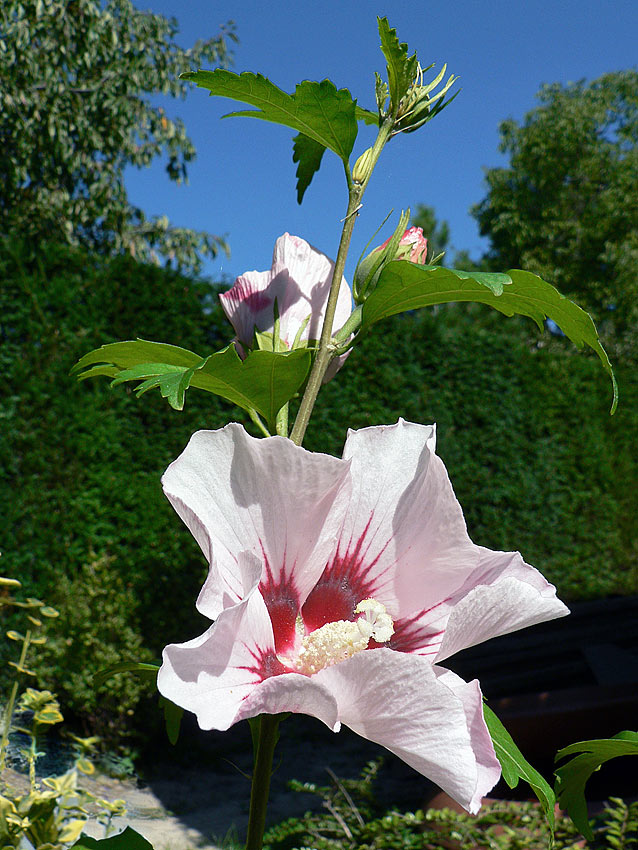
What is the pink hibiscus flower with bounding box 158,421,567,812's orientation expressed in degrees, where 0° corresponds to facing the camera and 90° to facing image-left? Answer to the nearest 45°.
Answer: approximately 315°

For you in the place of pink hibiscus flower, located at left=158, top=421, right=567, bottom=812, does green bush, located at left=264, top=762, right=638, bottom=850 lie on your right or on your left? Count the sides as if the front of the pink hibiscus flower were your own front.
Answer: on your left
